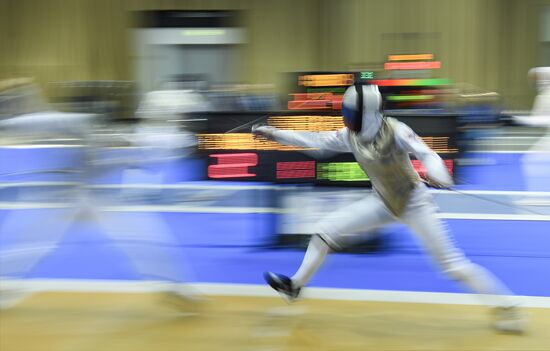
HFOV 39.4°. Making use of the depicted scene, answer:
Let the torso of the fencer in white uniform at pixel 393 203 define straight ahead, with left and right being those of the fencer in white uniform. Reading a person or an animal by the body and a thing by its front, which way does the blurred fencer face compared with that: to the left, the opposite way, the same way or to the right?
the opposite way

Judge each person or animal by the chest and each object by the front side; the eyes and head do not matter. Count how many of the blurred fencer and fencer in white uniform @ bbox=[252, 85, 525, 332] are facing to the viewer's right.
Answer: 1

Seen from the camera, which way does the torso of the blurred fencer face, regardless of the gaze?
to the viewer's right

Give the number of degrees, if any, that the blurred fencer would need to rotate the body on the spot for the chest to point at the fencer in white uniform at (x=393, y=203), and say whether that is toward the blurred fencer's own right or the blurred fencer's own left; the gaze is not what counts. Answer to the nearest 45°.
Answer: approximately 45° to the blurred fencer's own right

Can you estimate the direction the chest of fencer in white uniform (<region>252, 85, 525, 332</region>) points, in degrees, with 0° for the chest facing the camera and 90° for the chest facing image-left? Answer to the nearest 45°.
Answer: approximately 45°

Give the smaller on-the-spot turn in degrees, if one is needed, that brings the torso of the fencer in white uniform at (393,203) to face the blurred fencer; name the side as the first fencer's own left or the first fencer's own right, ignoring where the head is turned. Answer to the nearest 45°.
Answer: approximately 45° to the first fencer's own right
